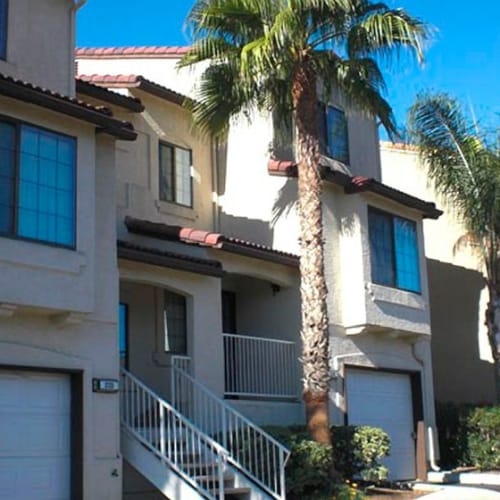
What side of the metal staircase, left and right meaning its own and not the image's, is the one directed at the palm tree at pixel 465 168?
left

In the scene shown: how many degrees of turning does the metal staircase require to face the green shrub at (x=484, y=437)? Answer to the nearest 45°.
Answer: approximately 90° to its left

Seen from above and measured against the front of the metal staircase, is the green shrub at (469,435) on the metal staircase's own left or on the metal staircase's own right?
on the metal staircase's own left

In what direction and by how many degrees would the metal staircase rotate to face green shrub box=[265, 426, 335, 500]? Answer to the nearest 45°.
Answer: approximately 45° to its left

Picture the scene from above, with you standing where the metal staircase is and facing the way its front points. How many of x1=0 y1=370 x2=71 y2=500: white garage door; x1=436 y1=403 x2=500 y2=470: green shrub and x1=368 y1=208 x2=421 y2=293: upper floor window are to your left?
2

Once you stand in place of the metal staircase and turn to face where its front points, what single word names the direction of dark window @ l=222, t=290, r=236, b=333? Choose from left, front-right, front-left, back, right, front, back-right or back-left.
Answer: back-left

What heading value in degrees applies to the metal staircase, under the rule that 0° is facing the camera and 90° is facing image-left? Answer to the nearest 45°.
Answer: approximately 315°

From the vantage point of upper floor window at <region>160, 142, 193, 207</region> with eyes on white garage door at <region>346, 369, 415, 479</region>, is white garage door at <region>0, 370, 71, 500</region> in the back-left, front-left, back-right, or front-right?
back-right

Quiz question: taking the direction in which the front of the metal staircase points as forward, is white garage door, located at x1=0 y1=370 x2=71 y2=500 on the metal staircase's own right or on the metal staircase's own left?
on the metal staircase's own right

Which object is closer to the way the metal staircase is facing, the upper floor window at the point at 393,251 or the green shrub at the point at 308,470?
the green shrub

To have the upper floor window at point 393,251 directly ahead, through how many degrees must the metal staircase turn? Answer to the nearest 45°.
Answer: approximately 90° to its left
